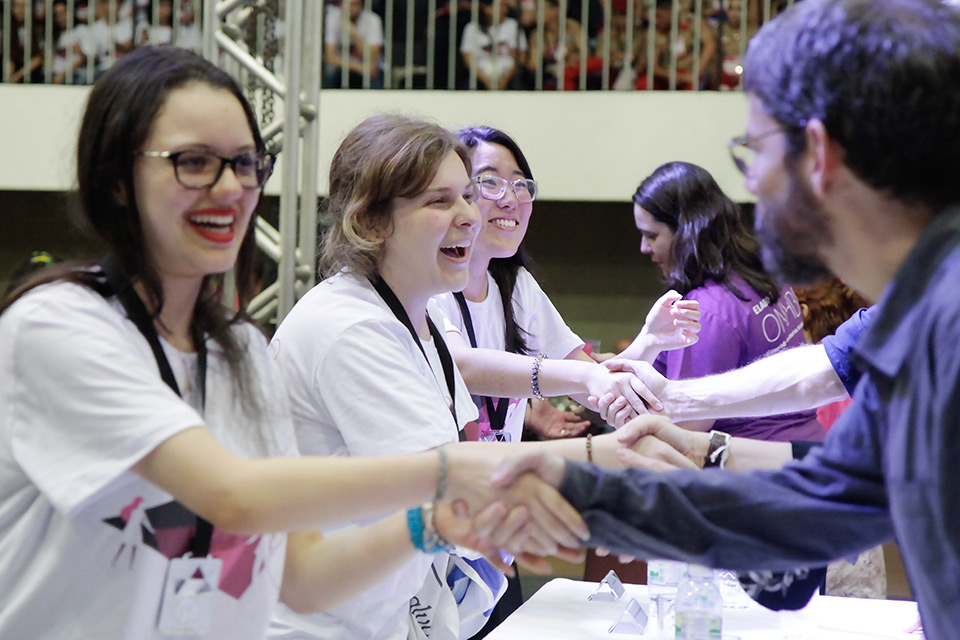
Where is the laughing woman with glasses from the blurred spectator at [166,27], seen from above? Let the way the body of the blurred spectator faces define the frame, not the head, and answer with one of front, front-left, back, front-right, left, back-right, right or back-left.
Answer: front

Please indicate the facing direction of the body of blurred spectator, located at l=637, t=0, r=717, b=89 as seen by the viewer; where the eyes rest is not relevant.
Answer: toward the camera

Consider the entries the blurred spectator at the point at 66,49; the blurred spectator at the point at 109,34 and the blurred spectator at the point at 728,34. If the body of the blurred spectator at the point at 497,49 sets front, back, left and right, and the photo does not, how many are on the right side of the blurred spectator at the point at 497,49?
2

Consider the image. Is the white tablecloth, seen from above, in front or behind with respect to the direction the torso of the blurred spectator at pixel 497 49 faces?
in front

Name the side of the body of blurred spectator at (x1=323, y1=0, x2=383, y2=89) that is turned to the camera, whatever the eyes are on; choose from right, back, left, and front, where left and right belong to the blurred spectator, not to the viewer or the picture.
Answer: front

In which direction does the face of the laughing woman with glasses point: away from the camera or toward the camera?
toward the camera

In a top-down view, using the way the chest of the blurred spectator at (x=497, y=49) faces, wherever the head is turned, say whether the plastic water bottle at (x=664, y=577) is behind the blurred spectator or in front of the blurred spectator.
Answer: in front

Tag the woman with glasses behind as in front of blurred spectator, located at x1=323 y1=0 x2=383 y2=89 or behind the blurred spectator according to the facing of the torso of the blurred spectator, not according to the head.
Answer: in front

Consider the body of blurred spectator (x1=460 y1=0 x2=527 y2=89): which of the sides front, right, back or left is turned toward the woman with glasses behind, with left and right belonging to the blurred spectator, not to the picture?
front

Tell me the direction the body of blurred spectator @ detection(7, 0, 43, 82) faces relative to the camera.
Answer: toward the camera

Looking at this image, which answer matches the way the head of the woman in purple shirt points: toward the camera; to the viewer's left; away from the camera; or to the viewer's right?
to the viewer's left

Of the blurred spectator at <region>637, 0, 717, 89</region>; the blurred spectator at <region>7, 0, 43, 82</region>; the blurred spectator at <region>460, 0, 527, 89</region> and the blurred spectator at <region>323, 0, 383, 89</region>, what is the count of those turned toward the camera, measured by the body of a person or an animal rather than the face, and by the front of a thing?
4

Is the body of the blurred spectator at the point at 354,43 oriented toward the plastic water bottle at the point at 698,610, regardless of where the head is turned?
yes

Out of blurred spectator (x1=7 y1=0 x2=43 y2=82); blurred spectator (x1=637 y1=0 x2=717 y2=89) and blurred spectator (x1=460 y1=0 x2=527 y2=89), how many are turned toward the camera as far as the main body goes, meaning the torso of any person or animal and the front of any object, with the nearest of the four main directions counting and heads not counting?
3

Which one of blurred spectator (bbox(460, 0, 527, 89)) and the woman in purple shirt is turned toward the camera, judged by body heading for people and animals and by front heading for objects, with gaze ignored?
the blurred spectator

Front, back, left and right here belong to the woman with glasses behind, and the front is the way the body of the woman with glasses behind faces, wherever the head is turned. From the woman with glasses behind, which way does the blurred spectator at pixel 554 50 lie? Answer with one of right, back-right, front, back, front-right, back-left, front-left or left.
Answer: back-left

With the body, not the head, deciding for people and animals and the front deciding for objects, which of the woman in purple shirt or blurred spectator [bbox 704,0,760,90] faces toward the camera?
the blurred spectator
